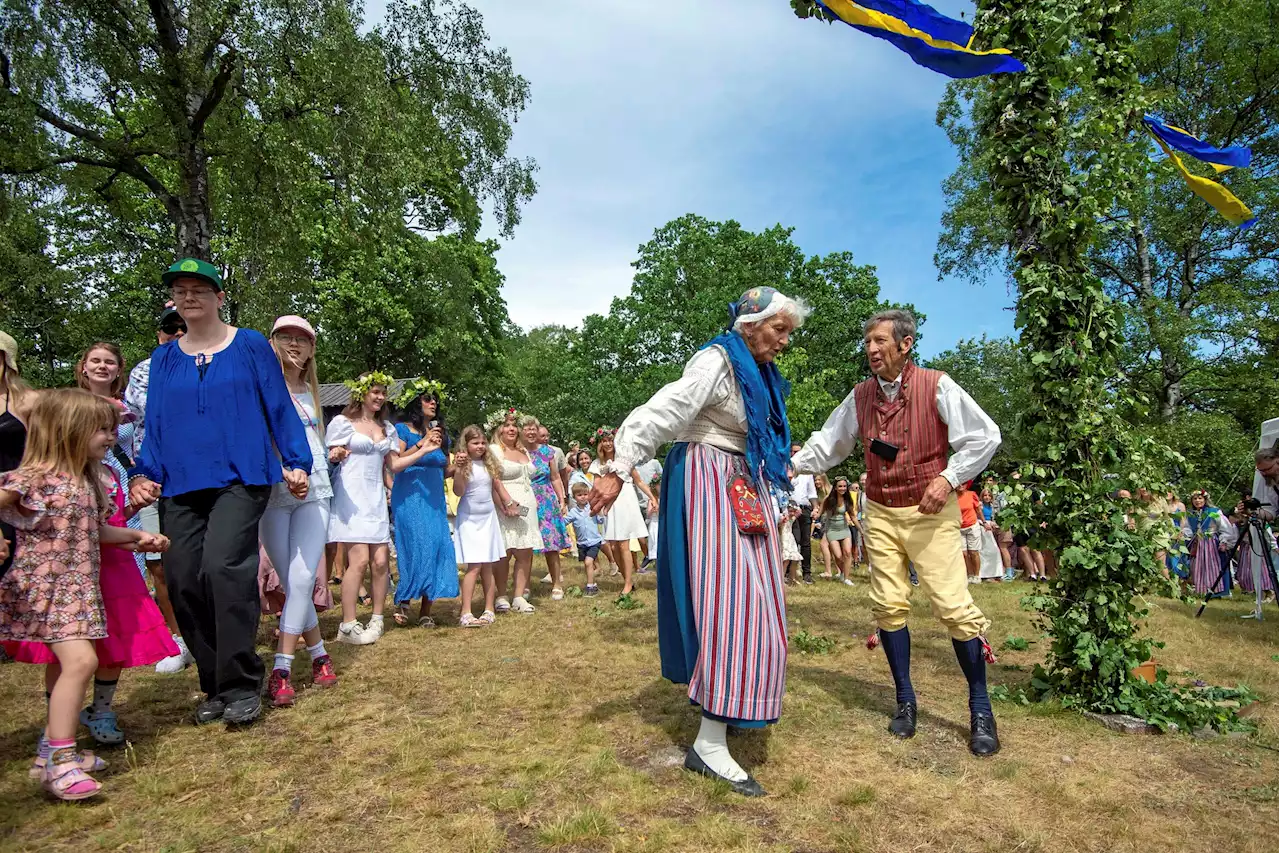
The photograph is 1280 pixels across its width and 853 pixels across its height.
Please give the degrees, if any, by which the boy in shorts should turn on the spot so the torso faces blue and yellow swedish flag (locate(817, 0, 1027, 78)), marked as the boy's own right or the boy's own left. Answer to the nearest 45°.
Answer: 0° — they already face it

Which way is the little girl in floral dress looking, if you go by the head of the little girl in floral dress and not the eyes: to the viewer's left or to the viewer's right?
to the viewer's right

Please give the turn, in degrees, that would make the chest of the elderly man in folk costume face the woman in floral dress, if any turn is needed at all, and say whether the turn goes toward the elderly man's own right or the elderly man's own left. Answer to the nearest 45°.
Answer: approximately 90° to the elderly man's own right

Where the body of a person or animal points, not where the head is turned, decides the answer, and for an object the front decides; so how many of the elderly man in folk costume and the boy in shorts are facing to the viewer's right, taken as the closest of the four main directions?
0

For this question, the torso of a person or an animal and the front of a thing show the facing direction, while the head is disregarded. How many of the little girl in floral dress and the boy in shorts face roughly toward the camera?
1

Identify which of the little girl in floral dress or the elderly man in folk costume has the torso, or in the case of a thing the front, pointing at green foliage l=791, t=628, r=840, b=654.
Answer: the little girl in floral dress

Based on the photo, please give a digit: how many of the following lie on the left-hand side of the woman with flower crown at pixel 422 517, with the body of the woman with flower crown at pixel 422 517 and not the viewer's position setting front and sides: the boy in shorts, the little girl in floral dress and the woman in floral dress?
2

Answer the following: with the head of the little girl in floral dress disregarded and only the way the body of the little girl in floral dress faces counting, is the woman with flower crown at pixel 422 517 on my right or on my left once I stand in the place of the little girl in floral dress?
on my left

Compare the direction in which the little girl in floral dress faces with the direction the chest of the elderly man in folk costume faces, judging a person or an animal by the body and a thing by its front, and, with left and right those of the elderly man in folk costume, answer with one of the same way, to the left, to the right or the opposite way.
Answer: to the left

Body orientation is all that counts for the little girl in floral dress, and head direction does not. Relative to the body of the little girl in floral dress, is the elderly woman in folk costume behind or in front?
in front

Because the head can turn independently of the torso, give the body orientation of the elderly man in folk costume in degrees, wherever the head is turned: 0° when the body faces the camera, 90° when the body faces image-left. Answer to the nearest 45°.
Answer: approximately 45°

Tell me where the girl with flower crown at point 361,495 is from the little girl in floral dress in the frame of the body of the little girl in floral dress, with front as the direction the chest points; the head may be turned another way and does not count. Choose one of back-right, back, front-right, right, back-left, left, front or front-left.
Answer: front-left

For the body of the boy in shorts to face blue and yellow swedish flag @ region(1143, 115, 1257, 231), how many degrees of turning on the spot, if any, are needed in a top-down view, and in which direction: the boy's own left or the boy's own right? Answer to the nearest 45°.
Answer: approximately 45° to the boy's own left

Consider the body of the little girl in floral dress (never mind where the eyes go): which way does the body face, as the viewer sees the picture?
to the viewer's right
